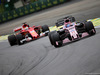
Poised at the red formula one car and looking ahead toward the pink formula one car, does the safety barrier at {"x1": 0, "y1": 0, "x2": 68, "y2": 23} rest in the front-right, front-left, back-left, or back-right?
back-left

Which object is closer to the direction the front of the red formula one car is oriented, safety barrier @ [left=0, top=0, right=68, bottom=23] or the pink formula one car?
the pink formula one car

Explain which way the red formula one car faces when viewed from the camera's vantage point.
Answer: facing the viewer and to the right of the viewer

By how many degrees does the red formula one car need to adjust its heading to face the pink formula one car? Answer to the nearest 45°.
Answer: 0° — it already faces it

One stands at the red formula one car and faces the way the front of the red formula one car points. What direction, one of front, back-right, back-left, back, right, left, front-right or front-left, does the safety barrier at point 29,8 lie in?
back-left

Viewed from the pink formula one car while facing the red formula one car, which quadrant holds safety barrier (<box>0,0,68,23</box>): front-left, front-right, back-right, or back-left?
front-right
